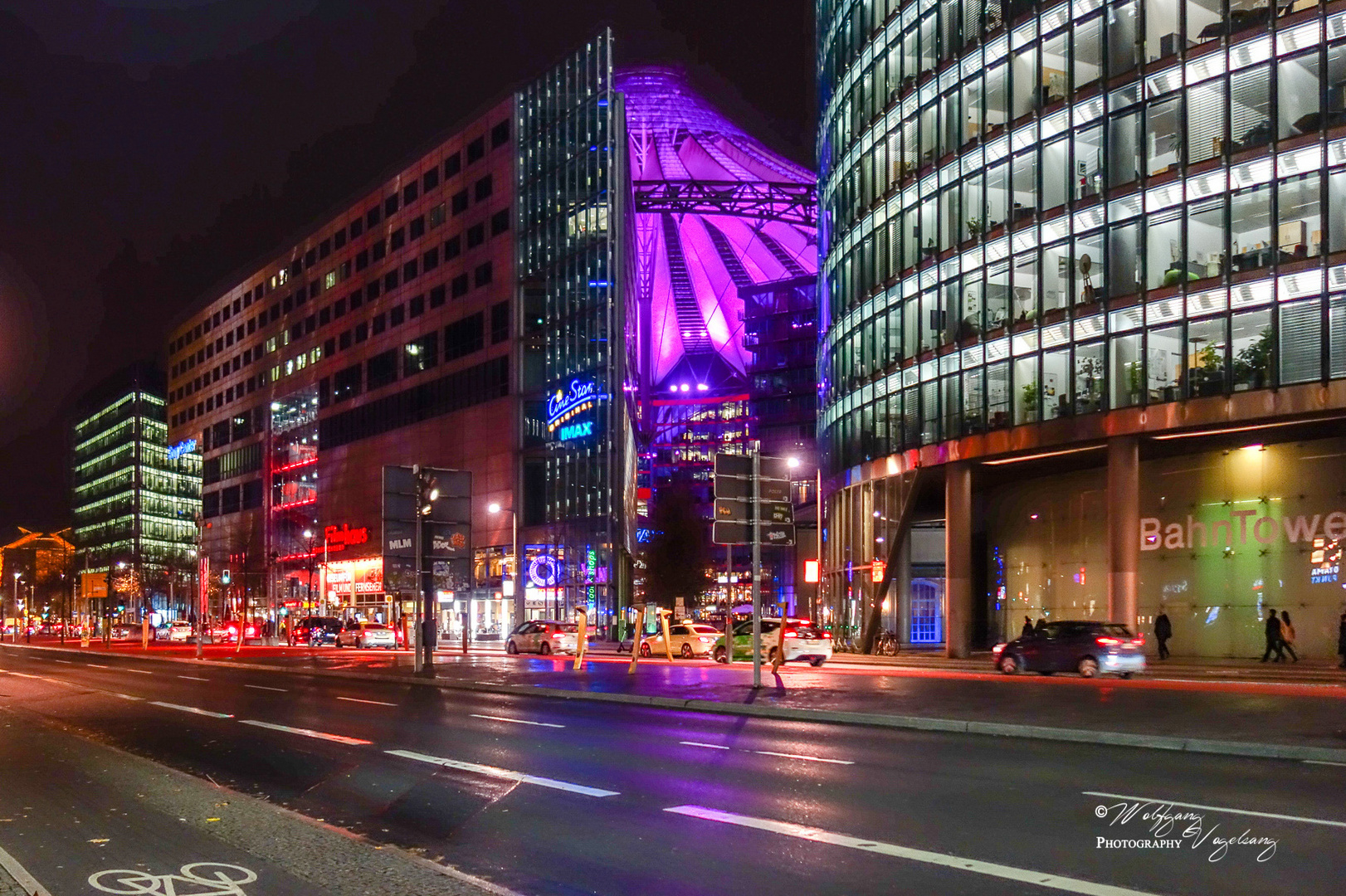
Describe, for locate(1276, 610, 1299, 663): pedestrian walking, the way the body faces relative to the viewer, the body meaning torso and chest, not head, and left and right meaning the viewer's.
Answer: facing to the left of the viewer

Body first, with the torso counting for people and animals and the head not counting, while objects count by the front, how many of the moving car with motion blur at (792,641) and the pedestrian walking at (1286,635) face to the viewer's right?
0

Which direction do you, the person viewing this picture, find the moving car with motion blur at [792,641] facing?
facing away from the viewer and to the left of the viewer

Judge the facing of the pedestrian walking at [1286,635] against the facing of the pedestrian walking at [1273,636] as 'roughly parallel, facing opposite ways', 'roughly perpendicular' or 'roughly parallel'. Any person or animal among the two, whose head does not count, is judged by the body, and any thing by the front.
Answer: roughly parallel

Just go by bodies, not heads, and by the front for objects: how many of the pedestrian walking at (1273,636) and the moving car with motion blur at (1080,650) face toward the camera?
0

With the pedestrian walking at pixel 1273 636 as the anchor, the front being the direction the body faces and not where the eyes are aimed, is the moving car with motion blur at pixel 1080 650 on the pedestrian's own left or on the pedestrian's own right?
on the pedestrian's own left

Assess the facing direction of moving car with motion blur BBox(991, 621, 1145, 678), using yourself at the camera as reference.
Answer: facing away from the viewer and to the left of the viewer

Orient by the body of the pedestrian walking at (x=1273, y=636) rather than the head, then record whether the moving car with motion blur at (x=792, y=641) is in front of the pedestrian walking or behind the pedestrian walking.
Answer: in front

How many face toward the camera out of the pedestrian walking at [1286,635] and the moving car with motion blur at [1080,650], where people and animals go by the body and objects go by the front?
0

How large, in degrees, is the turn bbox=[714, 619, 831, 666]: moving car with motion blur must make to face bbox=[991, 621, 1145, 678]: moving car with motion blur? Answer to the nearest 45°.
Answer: approximately 180°

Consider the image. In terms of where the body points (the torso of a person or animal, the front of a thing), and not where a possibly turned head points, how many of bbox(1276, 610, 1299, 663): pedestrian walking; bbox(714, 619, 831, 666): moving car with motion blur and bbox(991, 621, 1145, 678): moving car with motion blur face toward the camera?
0

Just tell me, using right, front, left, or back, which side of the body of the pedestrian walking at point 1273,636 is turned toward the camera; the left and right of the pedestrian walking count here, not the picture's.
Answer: left
